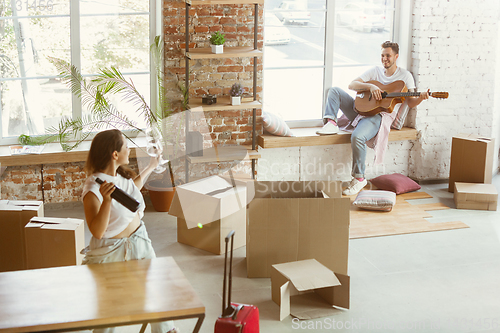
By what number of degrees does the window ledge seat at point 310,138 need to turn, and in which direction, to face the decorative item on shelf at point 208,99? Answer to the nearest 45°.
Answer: approximately 45° to its right

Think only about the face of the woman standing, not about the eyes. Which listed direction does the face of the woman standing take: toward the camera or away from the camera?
away from the camera

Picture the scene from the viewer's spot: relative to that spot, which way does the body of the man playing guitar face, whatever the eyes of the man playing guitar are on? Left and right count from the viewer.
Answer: facing the viewer and to the left of the viewer

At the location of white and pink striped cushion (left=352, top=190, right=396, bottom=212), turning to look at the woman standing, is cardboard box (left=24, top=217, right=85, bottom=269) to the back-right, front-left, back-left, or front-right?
front-right

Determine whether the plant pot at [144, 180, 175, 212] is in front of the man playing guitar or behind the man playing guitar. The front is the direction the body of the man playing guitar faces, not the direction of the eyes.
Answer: in front

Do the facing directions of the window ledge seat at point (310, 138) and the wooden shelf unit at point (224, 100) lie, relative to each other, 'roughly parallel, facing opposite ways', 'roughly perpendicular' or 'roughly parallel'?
roughly parallel

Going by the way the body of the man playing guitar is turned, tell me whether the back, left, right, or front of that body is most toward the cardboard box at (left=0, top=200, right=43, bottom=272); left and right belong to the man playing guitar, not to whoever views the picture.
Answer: front

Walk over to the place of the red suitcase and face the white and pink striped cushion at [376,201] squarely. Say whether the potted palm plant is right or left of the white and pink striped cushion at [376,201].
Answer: left

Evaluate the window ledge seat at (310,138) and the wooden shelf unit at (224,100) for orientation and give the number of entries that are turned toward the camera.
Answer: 2

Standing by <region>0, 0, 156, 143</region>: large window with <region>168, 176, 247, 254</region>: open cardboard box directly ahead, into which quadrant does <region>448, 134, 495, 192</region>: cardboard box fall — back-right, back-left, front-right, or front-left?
front-left

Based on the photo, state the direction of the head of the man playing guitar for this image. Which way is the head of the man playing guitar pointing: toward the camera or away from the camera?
toward the camera

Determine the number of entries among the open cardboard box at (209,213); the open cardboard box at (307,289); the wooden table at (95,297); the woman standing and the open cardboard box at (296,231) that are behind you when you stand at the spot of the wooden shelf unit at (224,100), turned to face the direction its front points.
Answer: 0

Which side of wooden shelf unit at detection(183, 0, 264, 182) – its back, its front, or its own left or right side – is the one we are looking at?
front
